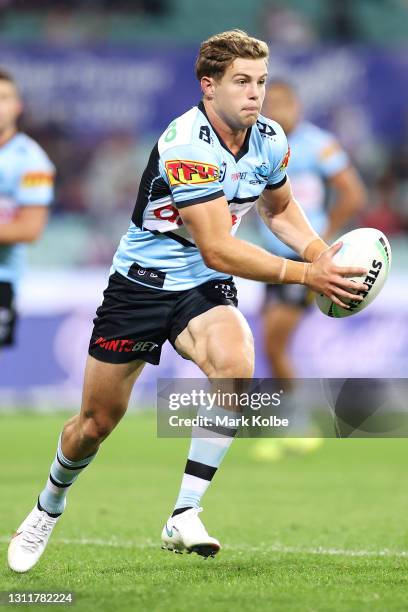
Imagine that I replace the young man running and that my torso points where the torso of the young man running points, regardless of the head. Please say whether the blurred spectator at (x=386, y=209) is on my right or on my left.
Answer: on my left

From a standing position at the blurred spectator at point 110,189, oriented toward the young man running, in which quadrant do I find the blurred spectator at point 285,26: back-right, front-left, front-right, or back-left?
back-left

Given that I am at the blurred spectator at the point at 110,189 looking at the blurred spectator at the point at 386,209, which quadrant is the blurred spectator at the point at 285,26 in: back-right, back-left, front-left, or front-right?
front-left

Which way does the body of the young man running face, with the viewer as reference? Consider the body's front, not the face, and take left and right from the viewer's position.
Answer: facing the viewer and to the right of the viewer

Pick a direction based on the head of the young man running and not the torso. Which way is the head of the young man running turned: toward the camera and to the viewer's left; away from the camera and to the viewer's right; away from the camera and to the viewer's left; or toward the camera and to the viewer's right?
toward the camera and to the viewer's right

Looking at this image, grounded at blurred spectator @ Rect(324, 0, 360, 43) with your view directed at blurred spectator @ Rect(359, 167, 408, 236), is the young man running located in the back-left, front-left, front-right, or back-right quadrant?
front-right

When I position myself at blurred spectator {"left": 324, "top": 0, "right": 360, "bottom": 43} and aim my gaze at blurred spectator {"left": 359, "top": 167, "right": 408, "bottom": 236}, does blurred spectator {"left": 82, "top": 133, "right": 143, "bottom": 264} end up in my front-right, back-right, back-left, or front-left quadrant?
front-right

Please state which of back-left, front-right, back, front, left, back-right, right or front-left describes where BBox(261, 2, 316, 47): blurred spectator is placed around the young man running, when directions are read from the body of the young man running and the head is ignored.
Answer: back-left

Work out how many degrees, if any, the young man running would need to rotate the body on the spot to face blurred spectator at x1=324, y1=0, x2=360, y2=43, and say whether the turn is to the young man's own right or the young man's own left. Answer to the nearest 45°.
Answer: approximately 135° to the young man's own left

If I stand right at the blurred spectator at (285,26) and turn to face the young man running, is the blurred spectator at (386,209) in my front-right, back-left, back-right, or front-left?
front-left

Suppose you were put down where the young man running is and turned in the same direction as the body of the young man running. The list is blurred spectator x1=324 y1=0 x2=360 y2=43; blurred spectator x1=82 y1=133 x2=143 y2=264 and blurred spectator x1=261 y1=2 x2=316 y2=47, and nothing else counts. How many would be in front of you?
0
